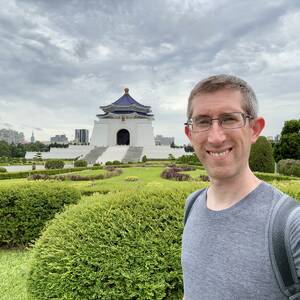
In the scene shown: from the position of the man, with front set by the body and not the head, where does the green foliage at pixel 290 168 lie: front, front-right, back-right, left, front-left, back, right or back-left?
back-right

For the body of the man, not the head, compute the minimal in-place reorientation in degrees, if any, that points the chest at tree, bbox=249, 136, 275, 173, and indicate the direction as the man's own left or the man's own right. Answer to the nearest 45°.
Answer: approximately 135° to the man's own right

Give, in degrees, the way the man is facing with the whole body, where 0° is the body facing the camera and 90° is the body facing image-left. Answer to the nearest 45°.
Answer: approximately 45°

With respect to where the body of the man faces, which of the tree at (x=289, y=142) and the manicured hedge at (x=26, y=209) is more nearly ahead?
the manicured hedge

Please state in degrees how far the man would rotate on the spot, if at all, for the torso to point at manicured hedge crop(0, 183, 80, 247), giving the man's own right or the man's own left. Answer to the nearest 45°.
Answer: approximately 90° to the man's own right

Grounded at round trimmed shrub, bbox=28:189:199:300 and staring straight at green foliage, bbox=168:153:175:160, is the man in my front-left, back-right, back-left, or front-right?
back-right

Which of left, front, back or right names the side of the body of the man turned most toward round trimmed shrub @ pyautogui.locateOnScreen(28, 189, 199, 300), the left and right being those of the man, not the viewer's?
right

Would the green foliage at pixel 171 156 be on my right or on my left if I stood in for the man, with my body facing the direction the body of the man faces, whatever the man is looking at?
on my right

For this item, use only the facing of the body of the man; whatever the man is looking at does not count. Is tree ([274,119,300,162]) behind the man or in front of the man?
behind
